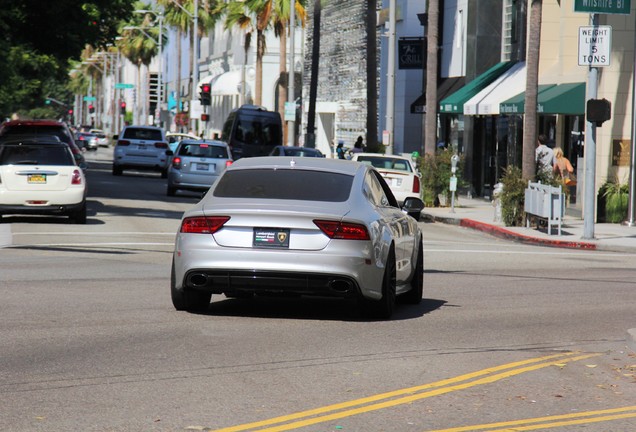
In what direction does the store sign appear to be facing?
toward the camera

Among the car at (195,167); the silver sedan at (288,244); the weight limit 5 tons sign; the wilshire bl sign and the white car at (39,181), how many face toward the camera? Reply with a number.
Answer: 2

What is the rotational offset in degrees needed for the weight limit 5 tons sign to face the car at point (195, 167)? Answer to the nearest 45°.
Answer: approximately 135° to its right

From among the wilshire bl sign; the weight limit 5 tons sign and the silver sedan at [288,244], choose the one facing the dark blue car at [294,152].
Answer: the silver sedan

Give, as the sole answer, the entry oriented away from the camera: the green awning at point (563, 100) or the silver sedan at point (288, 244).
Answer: the silver sedan

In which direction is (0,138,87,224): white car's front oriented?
away from the camera

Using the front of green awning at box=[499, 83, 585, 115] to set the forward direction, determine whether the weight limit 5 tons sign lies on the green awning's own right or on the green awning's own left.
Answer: on the green awning's own left

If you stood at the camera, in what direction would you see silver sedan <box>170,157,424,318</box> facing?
facing away from the viewer

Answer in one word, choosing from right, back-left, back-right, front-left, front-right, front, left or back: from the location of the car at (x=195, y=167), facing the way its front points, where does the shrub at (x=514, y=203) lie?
back-right

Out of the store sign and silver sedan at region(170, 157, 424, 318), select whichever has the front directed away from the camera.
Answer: the silver sedan

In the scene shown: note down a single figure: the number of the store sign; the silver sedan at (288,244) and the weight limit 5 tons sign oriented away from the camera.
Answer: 1

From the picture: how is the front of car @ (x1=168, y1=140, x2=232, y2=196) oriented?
away from the camera

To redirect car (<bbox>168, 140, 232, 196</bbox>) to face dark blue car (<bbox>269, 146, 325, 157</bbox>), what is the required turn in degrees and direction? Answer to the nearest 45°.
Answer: approximately 45° to its right

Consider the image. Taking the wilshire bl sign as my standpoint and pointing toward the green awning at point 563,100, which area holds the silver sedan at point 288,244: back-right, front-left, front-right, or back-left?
back-left

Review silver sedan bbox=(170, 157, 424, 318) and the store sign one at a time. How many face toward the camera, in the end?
1

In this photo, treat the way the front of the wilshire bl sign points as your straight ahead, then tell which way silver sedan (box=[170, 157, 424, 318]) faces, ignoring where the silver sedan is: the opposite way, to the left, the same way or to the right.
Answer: the opposite way
